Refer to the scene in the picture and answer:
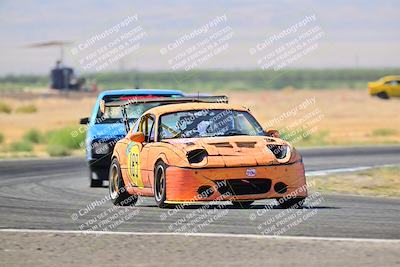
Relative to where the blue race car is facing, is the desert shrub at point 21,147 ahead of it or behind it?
behind

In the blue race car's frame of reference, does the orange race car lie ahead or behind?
ahead

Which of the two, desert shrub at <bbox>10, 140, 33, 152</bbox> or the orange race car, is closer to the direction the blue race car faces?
the orange race car

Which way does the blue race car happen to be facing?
toward the camera
